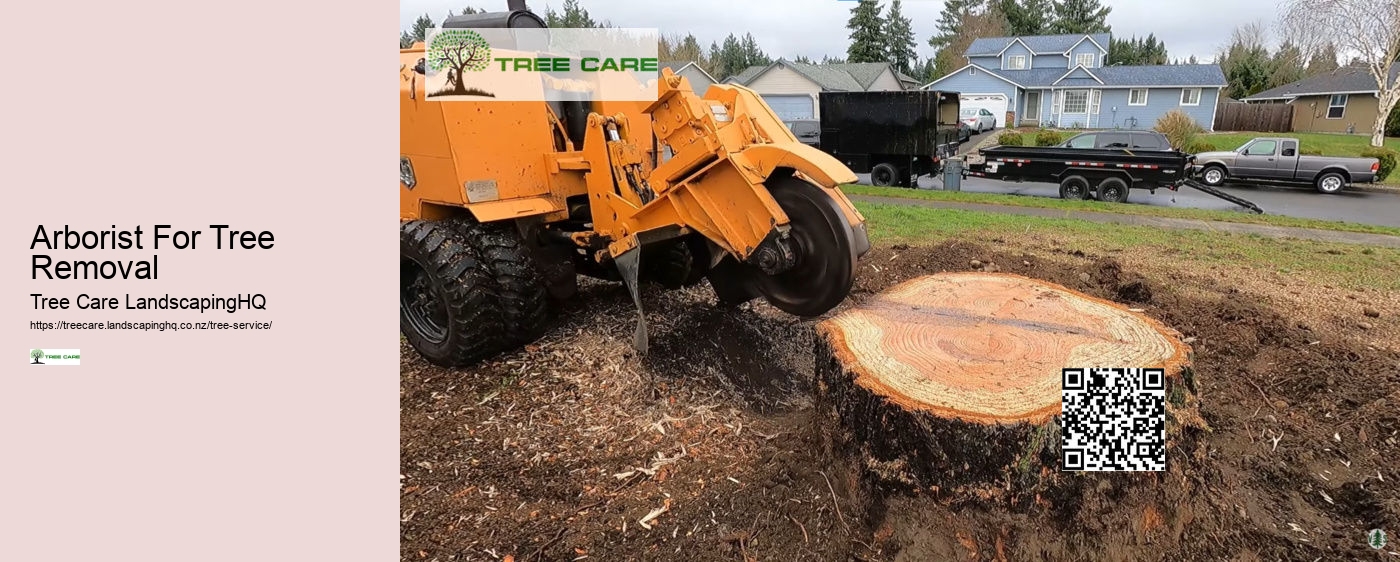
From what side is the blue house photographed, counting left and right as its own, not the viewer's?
front

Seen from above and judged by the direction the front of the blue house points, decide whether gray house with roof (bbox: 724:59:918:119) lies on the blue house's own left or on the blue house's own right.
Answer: on the blue house's own right

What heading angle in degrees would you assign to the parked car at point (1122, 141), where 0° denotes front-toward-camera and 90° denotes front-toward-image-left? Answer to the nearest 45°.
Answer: approximately 90°

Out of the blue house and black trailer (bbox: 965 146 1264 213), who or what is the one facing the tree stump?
the blue house

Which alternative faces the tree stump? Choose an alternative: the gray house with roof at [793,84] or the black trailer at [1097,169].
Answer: the gray house with roof

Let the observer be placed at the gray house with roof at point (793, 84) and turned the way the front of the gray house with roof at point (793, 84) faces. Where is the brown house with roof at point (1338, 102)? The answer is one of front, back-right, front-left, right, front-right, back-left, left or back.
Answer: left

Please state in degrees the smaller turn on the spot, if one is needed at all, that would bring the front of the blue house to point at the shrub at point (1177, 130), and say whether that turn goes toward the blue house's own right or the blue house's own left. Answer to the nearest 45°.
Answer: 0° — it already faces it

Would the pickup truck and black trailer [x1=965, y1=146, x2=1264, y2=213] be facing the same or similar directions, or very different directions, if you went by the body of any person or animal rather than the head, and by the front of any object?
same or similar directions

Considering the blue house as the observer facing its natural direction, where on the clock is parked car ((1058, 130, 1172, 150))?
The parked car is roughly at 12 o'clock from the blue house.

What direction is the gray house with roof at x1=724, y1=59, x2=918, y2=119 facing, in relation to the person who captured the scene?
facing the viewer

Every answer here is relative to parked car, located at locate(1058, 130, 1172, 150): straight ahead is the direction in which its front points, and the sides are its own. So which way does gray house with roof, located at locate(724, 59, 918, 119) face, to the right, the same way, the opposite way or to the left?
to the left
